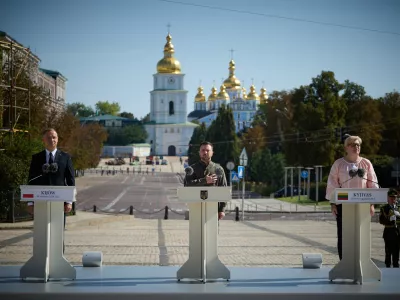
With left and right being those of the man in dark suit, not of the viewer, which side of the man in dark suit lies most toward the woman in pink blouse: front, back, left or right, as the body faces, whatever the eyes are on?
left

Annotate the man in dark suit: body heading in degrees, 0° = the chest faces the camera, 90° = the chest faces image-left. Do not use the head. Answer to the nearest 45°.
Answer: approximately 0°

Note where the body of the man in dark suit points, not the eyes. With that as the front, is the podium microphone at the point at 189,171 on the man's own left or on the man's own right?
on the man's own left

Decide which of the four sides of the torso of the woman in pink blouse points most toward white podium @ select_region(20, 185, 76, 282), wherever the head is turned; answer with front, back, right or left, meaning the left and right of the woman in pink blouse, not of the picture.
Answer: right

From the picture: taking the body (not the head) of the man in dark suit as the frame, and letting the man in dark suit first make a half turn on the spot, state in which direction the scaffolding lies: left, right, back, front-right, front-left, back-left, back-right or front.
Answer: front

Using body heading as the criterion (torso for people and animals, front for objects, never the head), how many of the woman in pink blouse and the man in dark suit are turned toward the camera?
2

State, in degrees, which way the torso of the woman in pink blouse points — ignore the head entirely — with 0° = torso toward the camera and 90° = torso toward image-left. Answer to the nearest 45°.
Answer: approximately 0°
